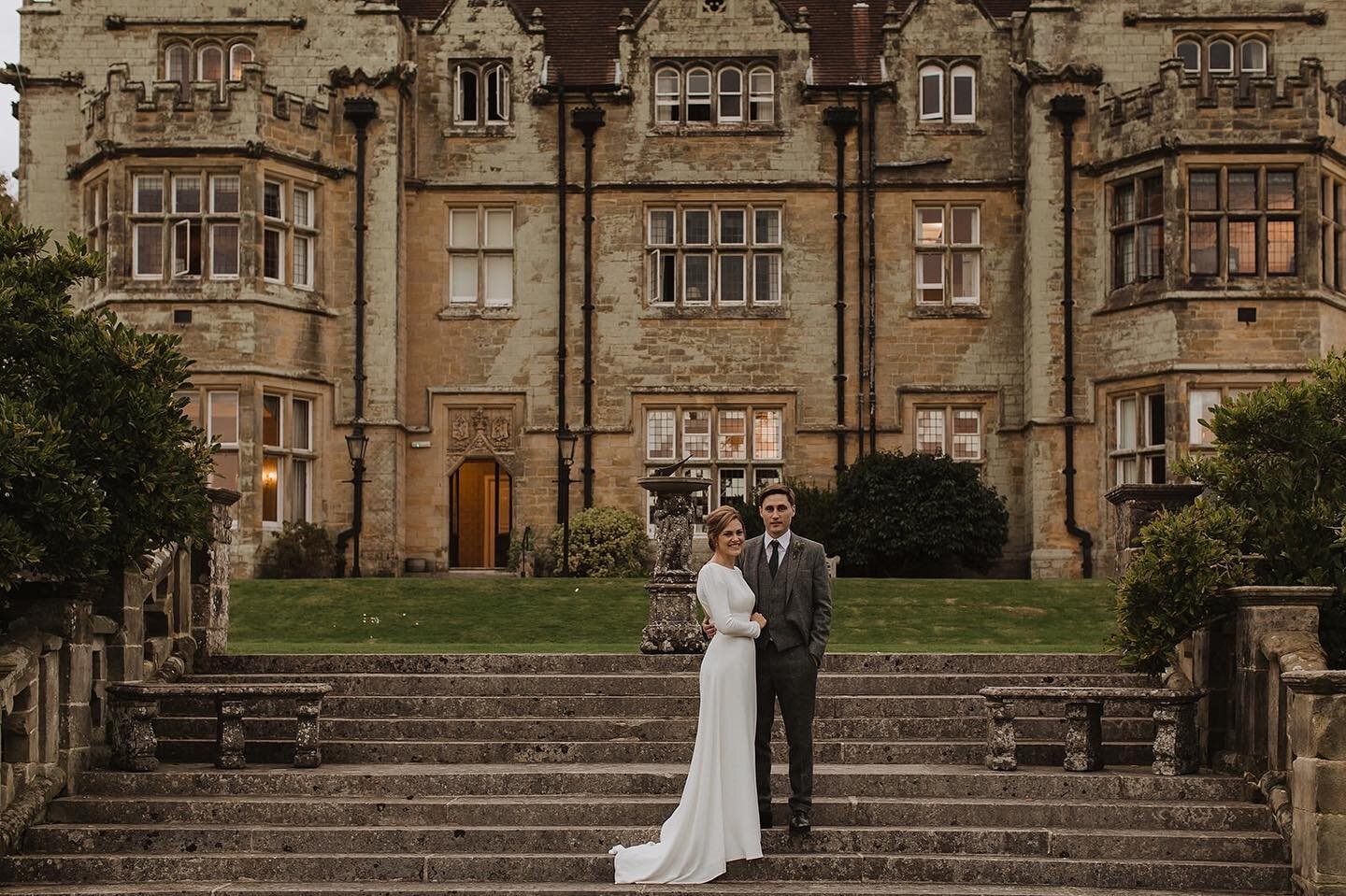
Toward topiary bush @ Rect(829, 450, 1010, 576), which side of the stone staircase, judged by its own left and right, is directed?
back

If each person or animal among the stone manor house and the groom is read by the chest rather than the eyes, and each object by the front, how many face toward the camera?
2

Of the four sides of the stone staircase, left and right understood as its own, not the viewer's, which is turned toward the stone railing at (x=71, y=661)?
right

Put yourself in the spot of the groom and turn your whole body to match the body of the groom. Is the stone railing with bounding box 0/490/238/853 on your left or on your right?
on your right

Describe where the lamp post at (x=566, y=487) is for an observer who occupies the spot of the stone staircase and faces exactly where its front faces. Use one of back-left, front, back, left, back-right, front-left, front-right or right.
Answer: back

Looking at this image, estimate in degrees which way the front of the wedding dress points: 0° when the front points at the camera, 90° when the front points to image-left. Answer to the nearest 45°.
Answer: approximately 315°
